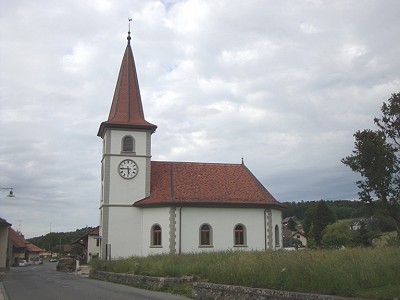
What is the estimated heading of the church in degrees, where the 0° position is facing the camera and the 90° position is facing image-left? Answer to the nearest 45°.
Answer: approximately 90°

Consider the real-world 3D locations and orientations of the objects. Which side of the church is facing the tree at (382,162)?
back
